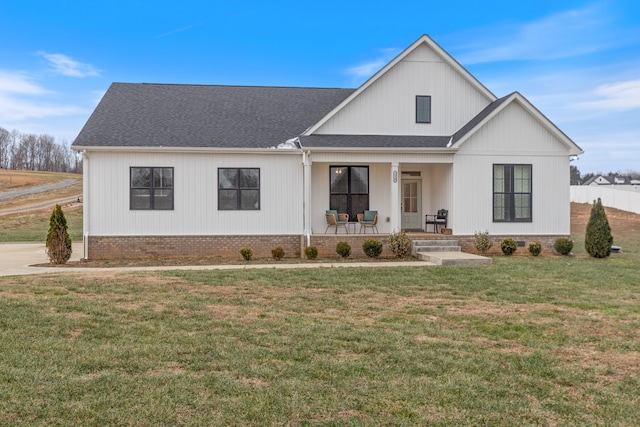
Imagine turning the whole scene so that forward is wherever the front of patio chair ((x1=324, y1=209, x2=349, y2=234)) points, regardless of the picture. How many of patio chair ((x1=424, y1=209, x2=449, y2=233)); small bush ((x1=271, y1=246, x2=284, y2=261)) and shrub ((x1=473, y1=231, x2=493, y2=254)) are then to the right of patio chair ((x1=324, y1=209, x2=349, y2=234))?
1

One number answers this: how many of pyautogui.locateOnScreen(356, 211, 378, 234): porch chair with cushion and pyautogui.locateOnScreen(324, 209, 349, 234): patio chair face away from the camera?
0

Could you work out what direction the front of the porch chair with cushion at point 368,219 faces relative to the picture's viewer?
facing the viewer and to the left of the viewer

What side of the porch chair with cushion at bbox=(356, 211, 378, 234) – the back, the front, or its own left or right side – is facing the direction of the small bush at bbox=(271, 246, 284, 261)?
front

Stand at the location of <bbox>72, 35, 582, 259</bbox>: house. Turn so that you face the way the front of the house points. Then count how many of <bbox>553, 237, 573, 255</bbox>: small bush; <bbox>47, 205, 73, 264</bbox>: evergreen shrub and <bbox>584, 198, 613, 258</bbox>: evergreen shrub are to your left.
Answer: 2

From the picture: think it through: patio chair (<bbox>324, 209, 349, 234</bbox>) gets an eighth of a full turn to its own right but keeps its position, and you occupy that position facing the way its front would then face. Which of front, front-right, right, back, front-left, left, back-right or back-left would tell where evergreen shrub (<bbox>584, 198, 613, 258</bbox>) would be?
left

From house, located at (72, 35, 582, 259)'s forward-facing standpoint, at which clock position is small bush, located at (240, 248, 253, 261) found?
The small bush is roughly at 2 o'clock from the house.

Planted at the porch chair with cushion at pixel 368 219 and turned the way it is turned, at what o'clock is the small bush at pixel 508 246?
The small bush is roughly at 8 o'clock from the porch chair with cushion.

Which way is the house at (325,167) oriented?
toward the camera

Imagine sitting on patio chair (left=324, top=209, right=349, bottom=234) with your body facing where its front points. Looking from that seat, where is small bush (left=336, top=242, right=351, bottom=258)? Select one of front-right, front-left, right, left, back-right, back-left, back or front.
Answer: front-right

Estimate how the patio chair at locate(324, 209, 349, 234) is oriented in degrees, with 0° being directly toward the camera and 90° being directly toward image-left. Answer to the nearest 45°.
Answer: approximately 315°

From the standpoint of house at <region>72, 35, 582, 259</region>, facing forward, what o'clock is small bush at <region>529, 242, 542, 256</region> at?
The small bush is roughly at 9 o'clock from the house.
